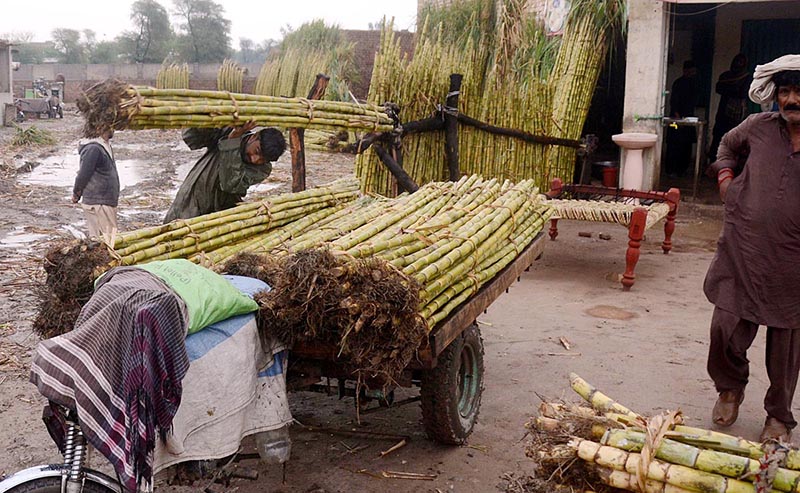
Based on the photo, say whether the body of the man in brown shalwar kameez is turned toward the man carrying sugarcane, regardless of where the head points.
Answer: no

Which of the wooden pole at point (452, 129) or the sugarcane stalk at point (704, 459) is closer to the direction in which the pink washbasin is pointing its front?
the sugarcane stalk

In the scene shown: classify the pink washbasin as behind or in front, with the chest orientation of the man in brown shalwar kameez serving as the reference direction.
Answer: behind

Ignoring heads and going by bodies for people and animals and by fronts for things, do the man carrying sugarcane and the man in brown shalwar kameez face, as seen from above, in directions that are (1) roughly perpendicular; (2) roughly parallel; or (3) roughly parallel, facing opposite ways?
roughly perpendicular

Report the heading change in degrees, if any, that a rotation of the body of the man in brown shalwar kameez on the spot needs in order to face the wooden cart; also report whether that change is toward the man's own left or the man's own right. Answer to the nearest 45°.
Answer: approximately 45° to the man's own right

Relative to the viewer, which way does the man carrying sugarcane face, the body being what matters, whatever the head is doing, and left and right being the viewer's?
facing the viewer and to the right of the viewer

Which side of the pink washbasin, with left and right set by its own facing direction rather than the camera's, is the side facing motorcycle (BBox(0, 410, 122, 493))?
front

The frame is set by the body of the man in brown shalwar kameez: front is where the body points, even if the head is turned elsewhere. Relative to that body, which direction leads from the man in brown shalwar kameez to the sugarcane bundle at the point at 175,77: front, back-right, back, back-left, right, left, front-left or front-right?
back-right

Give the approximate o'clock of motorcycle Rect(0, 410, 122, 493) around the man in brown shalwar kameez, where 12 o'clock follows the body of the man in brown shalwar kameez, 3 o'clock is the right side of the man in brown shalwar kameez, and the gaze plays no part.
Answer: The motorcycle is roughly at 1 o'clock from the man in brown shalwar kameez.

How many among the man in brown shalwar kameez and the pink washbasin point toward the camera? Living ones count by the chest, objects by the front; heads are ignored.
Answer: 2

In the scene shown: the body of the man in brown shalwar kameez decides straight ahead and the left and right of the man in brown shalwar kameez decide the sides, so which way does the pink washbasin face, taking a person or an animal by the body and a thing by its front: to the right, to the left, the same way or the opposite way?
the same way

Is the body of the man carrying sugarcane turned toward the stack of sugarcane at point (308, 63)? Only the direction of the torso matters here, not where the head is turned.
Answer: no

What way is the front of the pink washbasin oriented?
toward the camera

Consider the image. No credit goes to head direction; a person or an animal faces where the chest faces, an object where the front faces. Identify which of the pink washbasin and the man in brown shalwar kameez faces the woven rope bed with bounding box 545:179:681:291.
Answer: the pink washbasin
